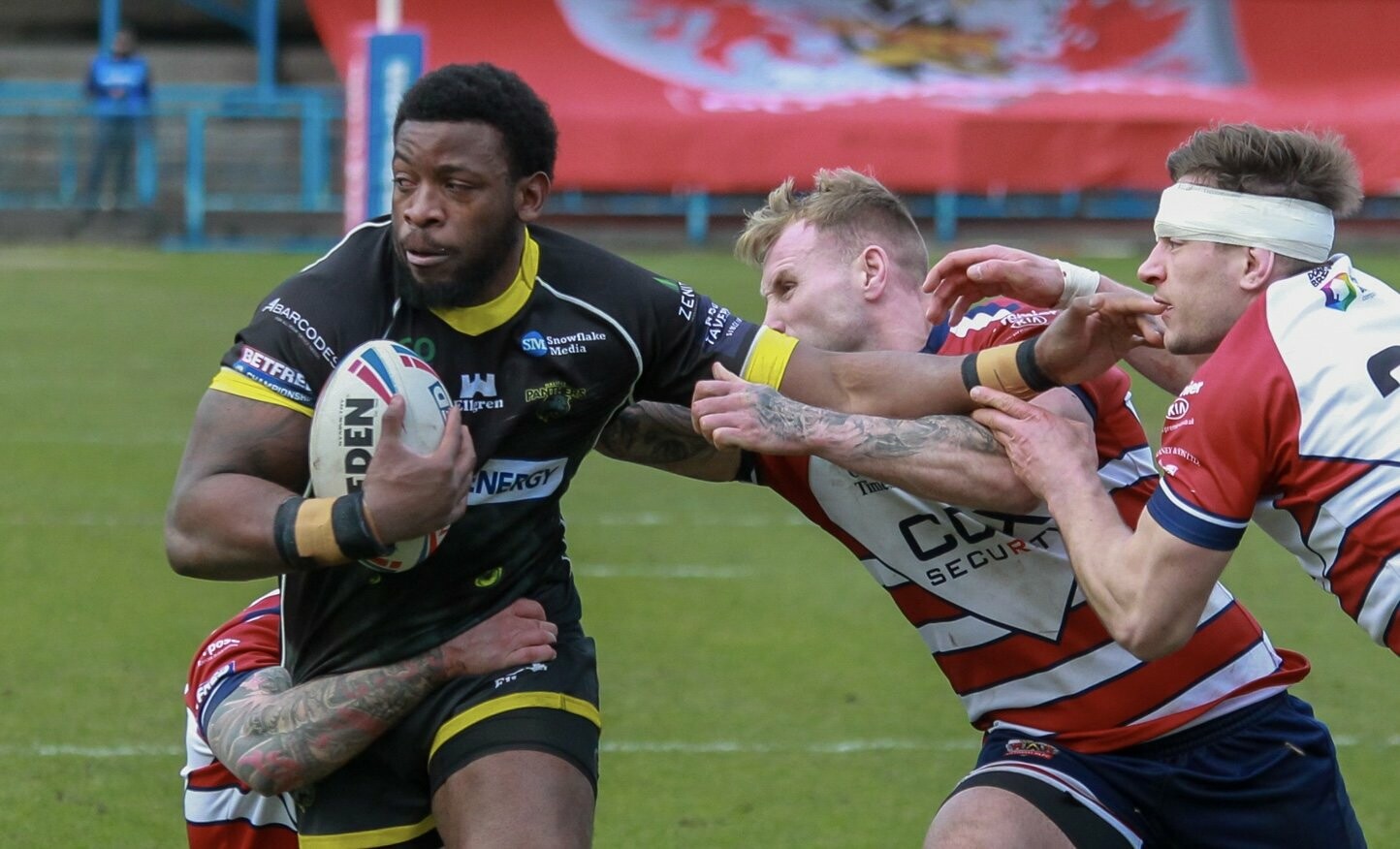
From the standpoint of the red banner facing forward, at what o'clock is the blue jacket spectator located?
The blue jacket spectator is roughly at 2 o'clock from the red banner.

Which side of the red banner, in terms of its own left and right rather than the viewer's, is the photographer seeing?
front

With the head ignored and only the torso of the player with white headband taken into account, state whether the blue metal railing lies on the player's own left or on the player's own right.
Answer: on the player's own right

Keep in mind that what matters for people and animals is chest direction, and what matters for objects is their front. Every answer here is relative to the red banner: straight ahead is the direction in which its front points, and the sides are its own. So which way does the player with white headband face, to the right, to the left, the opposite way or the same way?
to the right

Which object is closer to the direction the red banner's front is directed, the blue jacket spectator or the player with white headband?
the player with white headband

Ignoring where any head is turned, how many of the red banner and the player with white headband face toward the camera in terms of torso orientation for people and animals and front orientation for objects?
1

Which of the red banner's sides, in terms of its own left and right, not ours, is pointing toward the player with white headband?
front

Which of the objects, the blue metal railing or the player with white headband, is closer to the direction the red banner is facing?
the player with white headband

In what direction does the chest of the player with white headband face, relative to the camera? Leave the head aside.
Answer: to the viewer's left

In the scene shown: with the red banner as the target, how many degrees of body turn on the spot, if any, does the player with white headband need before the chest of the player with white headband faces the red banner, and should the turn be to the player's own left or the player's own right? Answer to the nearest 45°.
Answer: approximately 90° to the player's own right

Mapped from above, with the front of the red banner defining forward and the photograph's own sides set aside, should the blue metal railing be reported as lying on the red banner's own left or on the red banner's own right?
on the red banner's own right

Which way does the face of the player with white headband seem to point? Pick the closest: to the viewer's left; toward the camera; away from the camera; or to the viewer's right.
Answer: to the viewer's left
